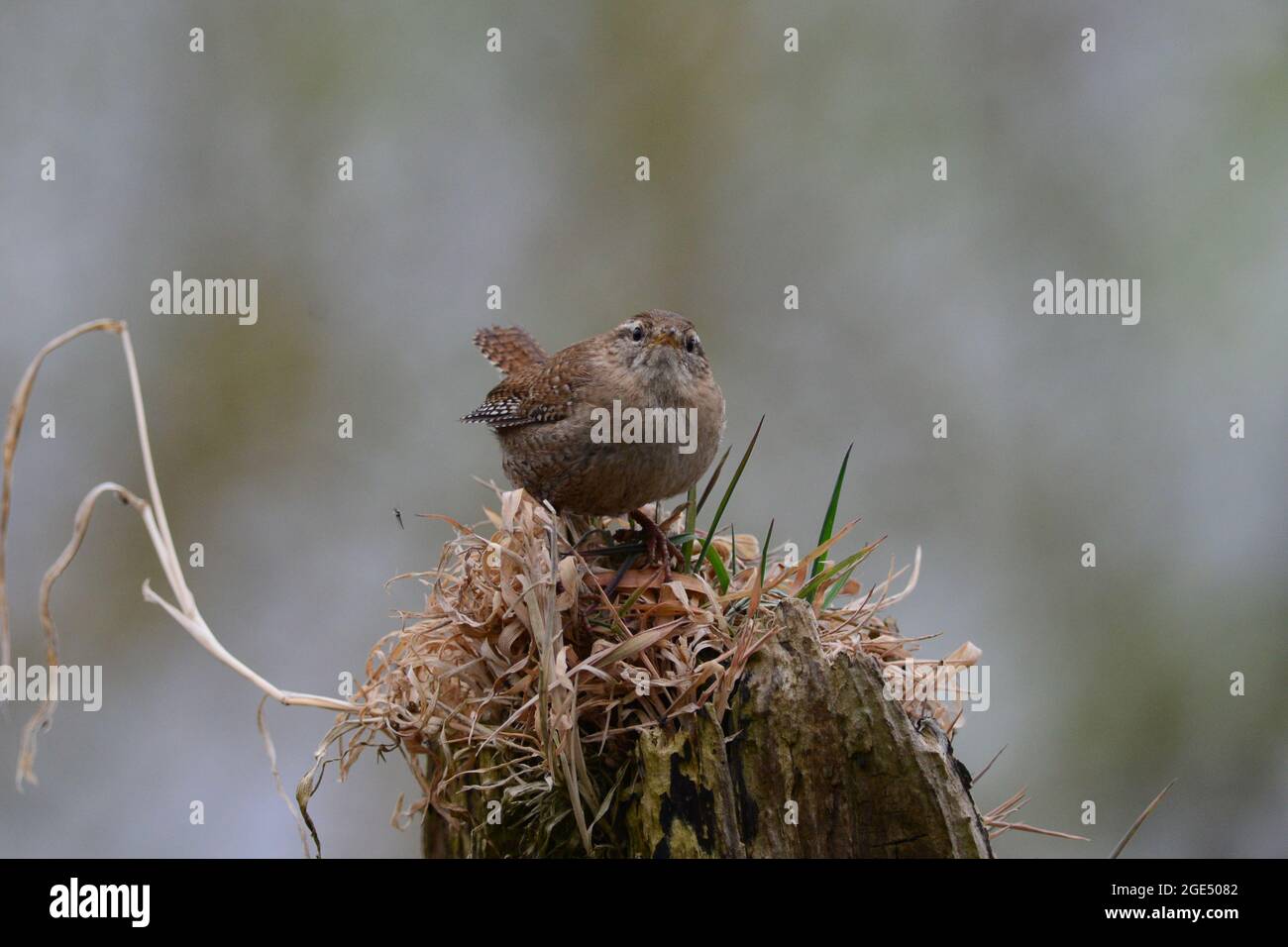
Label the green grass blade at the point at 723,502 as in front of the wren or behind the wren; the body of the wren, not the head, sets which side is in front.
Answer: in front

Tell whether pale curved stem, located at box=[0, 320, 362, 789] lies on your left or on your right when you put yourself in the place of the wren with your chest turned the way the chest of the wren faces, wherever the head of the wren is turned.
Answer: on your right

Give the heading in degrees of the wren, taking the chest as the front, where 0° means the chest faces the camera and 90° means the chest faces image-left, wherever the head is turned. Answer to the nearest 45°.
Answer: approximately 315°
